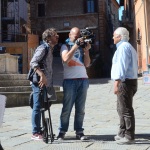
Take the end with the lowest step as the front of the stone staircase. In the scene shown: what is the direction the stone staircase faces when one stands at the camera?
facing the viewer

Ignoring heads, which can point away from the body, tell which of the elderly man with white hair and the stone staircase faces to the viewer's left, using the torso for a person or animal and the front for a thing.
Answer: the elderly man with white hair

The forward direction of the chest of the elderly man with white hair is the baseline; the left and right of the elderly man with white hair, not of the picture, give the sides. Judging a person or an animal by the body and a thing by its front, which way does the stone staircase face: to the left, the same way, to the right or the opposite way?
to the left

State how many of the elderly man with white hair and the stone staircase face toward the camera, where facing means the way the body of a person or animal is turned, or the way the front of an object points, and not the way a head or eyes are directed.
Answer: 1

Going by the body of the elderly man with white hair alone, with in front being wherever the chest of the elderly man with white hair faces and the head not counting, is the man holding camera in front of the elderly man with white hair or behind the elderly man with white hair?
in front

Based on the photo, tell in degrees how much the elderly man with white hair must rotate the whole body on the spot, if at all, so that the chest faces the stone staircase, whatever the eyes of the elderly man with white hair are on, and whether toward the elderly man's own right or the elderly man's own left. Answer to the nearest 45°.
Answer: approximately 45° to the elderly man's own right

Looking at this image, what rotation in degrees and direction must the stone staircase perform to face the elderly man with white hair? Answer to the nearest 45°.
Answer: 0° — it already faces them

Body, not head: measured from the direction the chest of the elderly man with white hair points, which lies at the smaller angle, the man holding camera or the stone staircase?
the man holding camera

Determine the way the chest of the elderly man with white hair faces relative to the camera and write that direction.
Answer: to the viewer's left

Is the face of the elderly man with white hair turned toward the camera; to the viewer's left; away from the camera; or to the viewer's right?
to the viewer's left

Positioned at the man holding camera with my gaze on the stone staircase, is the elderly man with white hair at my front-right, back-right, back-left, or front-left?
back-right

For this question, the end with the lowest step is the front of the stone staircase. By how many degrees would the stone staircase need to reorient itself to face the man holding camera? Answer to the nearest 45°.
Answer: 0° — it already faces them
